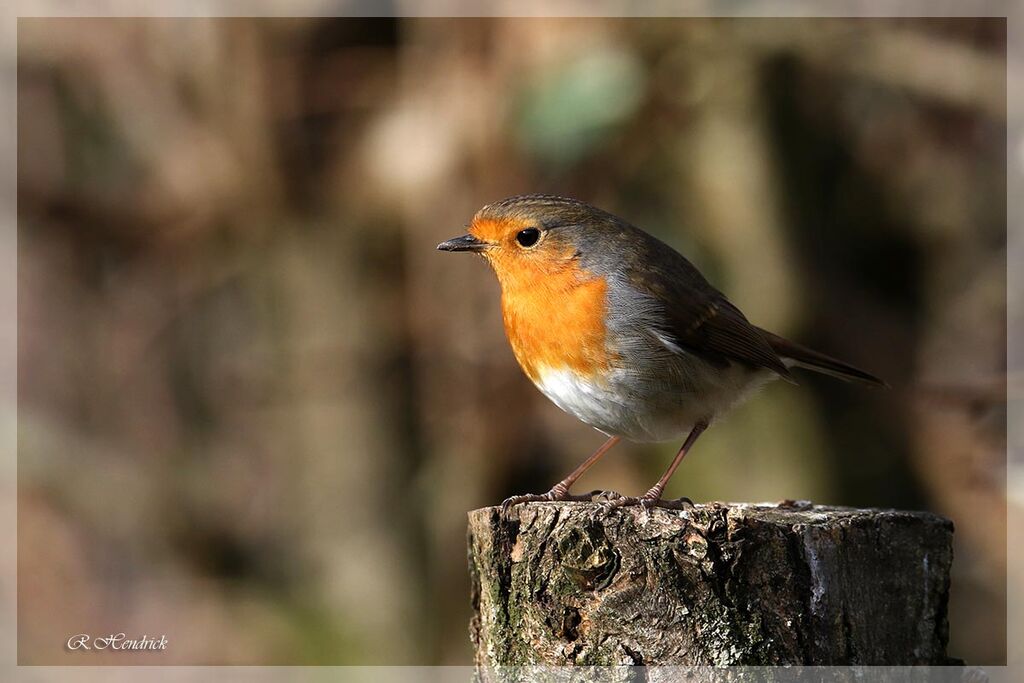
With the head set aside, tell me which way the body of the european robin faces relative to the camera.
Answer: to the viewer's left
